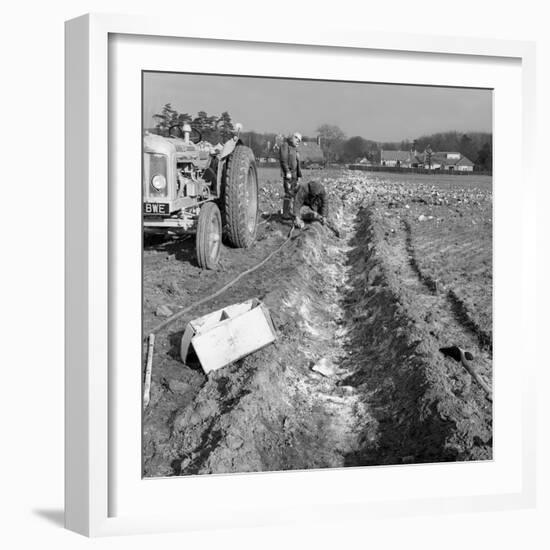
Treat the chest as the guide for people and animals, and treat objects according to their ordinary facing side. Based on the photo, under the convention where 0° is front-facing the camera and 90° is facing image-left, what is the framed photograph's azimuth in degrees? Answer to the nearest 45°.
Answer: approximately 315°
